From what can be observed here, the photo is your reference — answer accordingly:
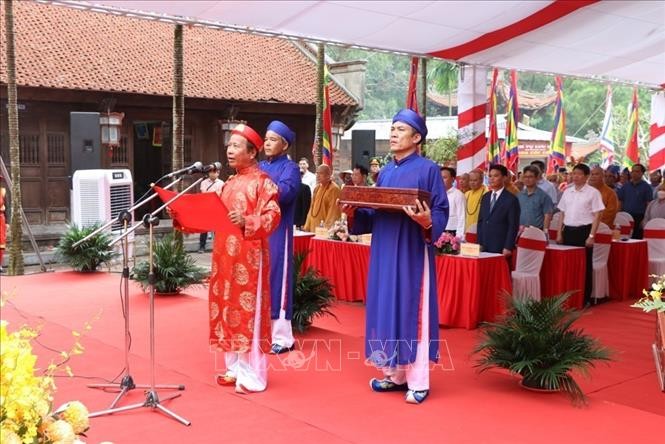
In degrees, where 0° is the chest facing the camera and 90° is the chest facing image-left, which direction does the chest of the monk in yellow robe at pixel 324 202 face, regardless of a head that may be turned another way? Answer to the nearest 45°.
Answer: approximately 45°

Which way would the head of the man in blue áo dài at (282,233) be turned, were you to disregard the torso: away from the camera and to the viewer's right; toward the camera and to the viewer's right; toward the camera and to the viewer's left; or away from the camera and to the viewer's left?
toward the camera and to the viewer's left

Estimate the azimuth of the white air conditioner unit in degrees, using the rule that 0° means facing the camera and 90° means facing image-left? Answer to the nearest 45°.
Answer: approximately 315°

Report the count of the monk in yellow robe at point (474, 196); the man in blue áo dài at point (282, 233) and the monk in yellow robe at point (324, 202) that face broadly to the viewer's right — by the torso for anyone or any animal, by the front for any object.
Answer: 0

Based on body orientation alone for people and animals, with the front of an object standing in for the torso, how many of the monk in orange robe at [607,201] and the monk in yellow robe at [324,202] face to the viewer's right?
0

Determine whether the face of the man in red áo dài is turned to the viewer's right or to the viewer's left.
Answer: to the viewer's left

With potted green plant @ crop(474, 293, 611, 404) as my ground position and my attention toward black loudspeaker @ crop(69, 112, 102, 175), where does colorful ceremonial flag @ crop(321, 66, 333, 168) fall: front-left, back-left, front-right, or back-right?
front-right

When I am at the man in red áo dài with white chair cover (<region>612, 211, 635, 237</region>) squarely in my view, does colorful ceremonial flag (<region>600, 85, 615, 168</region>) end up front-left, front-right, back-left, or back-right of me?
front-left

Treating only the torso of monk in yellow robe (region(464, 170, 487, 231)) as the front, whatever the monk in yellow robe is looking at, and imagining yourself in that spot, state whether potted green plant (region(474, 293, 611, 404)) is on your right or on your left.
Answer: on your left

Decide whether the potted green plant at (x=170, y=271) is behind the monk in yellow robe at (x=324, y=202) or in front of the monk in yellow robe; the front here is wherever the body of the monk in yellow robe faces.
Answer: in front

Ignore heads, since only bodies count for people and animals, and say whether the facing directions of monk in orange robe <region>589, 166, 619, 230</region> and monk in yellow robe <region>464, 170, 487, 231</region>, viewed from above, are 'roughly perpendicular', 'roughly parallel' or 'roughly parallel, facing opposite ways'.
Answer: roughly parallel

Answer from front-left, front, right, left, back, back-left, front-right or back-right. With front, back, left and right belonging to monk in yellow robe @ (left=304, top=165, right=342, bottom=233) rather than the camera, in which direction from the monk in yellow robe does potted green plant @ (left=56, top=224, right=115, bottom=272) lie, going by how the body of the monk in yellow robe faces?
front-right

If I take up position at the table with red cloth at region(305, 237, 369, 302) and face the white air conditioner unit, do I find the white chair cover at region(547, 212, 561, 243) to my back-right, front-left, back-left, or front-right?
back-right

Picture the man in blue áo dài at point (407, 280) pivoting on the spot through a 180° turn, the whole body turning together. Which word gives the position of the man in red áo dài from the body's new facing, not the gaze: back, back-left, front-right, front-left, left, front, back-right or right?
back-left

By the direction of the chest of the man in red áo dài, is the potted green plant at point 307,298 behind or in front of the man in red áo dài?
behind

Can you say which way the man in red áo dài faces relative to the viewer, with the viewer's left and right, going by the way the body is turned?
facing the viewer and to the left of the viewer

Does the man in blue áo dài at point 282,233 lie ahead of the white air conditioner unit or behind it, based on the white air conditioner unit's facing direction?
ahead
